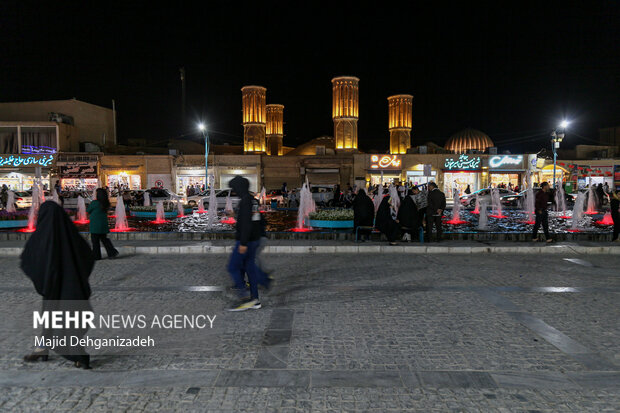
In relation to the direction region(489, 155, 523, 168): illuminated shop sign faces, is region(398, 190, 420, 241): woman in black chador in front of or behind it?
in front

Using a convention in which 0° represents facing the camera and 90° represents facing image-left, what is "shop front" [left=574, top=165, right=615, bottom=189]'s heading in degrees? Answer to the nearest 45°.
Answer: approximately 0°

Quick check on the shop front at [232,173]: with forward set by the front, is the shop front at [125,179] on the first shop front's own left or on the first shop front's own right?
on the first shop front's own right

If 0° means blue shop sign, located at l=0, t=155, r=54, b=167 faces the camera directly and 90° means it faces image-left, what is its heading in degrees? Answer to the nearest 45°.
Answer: approximately 0°

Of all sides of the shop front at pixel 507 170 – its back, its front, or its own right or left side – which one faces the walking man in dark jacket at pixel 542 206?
front

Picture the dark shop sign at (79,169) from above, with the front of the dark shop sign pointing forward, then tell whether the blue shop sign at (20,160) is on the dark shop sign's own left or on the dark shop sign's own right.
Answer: on the dark shop sign's own right

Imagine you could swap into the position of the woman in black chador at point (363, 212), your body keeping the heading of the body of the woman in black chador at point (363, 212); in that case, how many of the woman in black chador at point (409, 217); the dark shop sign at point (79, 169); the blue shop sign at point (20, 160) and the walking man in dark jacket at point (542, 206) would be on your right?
2

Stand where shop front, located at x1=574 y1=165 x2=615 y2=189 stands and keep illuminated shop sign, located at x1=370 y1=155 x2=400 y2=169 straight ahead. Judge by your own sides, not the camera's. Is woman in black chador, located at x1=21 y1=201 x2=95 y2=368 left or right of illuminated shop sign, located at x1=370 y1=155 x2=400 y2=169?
left

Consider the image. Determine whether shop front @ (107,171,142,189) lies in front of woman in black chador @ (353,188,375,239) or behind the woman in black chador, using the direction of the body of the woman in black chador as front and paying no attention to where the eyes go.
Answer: in front

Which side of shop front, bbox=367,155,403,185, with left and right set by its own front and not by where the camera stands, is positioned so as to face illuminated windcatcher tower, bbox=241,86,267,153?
right

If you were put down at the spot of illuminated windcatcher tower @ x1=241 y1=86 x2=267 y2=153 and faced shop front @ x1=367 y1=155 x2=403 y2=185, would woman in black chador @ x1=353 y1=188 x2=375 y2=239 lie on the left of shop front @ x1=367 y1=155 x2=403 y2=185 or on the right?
right

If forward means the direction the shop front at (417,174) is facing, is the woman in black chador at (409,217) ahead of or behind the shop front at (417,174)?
ahead
